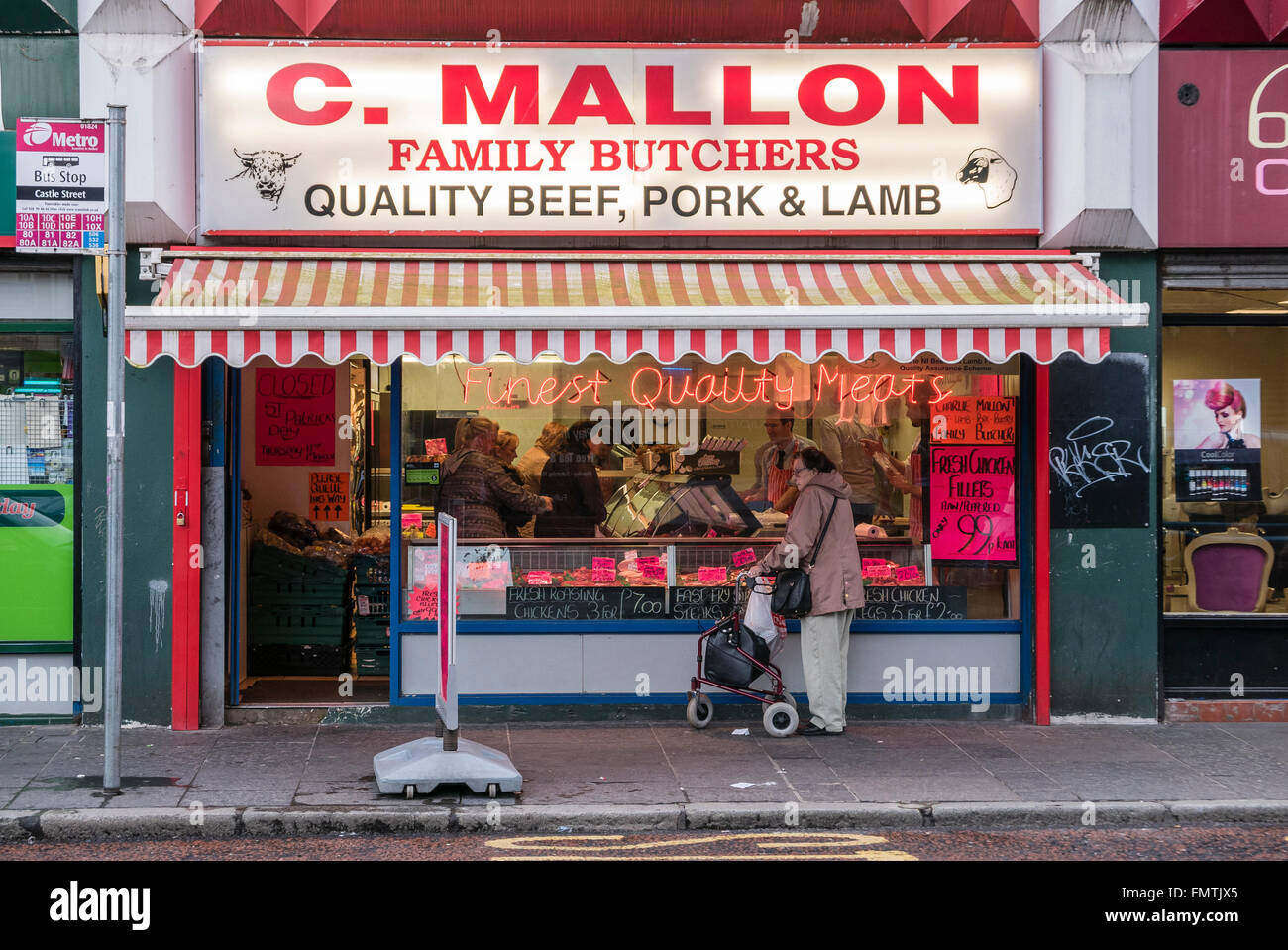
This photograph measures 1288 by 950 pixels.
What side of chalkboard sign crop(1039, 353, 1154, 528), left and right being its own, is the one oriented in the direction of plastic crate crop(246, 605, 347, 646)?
right

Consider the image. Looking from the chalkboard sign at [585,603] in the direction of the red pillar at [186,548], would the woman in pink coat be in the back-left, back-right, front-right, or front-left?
back-left

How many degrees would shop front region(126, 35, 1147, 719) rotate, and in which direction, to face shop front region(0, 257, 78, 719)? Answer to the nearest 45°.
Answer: approximately 90° to its right

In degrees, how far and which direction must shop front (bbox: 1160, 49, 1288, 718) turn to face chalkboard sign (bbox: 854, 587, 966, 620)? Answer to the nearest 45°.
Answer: approximately 45° to its right

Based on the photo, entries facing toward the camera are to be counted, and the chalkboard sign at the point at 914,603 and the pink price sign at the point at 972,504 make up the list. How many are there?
2
